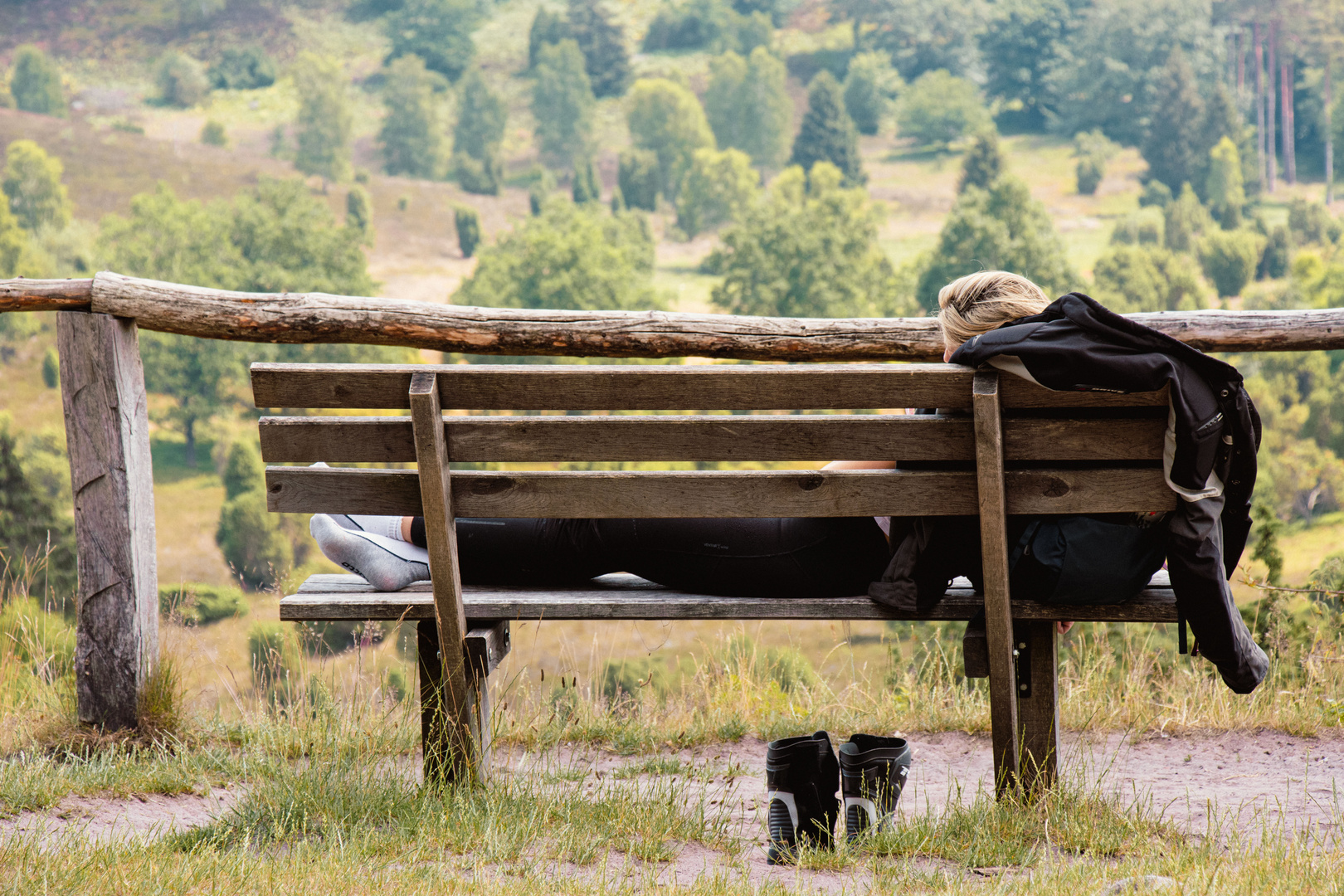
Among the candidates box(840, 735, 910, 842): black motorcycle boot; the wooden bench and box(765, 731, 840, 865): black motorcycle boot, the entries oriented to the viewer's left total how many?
0

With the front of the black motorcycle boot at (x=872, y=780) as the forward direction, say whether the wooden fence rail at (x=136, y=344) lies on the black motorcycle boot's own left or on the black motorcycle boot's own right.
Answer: on the black motorcycle boot's own left

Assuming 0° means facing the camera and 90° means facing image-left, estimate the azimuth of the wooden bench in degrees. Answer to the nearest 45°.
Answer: approximately 180°

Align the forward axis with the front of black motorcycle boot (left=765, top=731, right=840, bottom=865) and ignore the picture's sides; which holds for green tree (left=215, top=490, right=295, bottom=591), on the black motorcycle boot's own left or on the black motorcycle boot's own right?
on the black motorcycle boot's own left

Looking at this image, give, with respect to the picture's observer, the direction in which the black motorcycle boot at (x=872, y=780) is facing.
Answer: facing away from the viewer and to the right of the viewer

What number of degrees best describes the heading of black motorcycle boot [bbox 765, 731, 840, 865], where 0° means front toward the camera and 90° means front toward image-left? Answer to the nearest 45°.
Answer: approximately 225°

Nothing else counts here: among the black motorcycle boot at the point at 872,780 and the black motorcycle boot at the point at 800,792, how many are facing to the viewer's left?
0

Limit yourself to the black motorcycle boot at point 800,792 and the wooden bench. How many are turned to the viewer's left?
0
